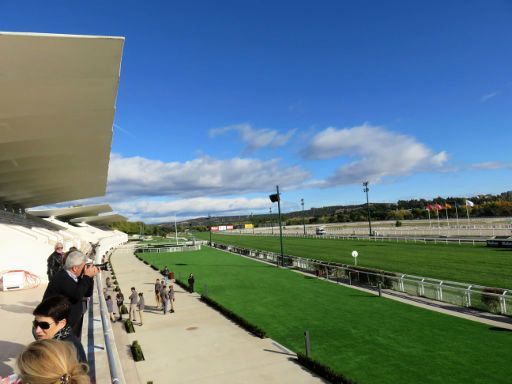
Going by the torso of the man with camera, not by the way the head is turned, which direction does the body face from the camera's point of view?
to the viewer's right

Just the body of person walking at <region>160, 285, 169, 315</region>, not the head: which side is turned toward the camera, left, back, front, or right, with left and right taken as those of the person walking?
back

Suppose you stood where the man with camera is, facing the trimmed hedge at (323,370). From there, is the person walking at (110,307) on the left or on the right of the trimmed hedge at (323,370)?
left

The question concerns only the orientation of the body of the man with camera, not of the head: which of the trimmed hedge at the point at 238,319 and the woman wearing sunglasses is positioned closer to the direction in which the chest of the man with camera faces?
the trimmed hedge

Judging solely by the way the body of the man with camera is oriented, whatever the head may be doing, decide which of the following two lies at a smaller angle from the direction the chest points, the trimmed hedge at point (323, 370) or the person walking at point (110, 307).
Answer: the trimmed hedge

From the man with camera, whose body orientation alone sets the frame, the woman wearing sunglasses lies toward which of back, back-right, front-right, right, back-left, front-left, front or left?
right

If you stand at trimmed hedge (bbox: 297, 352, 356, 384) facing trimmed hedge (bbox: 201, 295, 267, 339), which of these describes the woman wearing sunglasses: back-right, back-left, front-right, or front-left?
back-left

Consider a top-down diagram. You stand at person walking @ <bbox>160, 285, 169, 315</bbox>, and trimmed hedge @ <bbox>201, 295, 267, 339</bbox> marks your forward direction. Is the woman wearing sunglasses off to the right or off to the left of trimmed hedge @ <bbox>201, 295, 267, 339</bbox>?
right

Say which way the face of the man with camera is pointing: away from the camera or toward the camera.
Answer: away from the camera

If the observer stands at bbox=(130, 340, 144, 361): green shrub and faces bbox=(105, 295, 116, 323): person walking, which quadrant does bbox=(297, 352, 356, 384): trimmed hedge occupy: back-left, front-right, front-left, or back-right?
back-right
